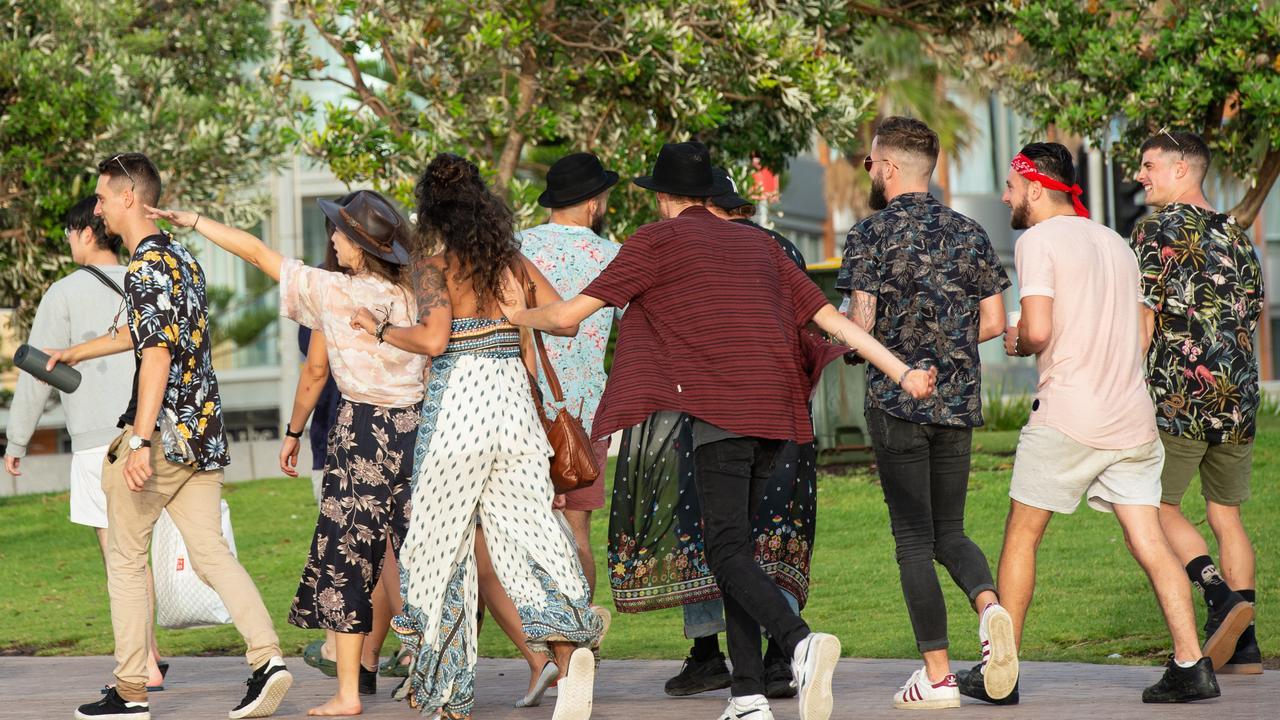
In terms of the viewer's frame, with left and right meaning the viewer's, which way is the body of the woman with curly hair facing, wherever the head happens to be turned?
facing away from the viewer and to the left of the viewer

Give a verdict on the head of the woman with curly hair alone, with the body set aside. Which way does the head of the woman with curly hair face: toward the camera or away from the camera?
away from the camera

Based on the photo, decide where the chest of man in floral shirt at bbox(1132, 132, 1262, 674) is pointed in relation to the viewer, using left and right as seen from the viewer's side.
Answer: facing away from the viewer and to the left of the viewer
